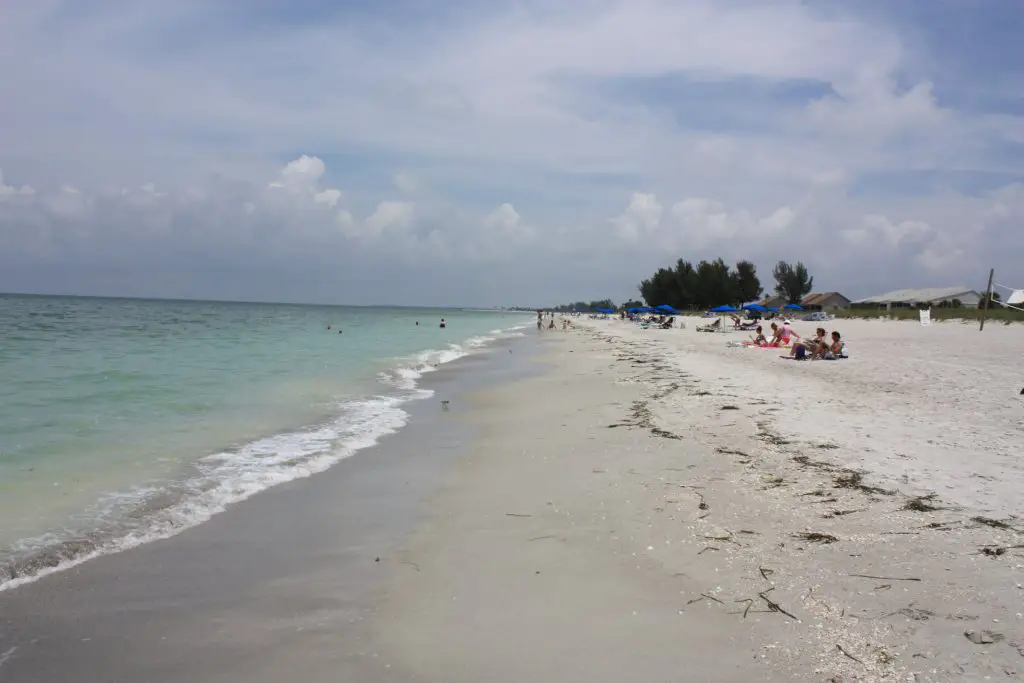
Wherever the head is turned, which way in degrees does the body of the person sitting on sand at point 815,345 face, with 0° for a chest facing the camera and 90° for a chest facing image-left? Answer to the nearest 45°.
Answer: approximately 90°
